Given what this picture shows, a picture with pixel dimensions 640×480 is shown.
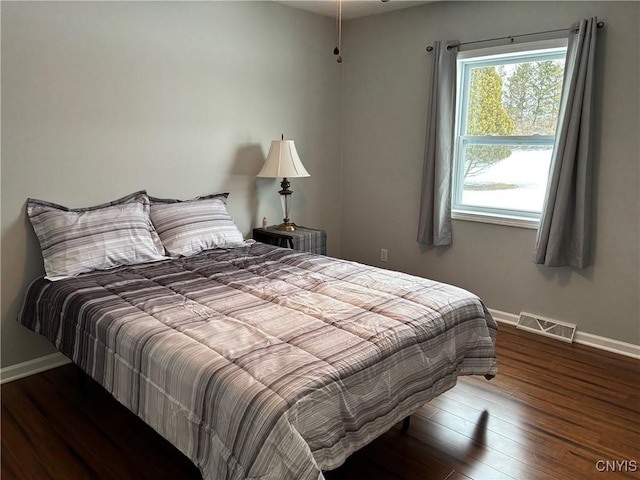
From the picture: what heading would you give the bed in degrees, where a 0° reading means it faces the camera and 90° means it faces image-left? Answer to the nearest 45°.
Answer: approximately 315°

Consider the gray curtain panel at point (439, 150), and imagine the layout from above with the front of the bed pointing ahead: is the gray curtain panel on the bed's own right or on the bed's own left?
on the bed's own left

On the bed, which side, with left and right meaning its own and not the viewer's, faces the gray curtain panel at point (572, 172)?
left

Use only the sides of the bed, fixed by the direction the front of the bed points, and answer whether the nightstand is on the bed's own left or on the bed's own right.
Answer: on the bed's own left

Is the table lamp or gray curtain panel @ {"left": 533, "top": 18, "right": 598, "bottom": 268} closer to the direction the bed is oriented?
the gray curtain panel
